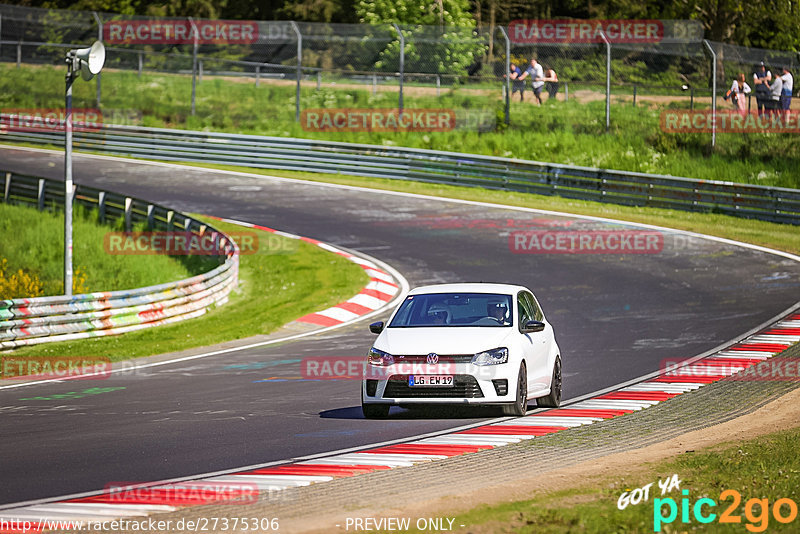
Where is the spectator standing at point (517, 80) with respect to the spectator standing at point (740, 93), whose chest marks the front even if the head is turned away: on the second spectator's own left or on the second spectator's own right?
on the second spectator's own right

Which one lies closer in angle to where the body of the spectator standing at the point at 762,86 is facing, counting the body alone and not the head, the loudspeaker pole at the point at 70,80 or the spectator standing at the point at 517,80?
the loudspeaker pole

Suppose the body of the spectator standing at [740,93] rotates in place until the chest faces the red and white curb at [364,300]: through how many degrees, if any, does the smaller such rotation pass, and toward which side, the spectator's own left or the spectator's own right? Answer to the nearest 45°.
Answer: approximately 45° to the spectator's own right

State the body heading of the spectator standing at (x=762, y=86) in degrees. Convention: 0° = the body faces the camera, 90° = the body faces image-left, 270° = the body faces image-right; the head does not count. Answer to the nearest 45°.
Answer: approximately 0°

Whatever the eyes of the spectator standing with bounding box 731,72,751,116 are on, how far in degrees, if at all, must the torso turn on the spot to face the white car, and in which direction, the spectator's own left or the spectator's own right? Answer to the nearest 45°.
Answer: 0° — they already face it

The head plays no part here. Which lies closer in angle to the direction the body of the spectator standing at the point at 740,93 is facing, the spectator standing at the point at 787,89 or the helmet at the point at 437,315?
the helmet

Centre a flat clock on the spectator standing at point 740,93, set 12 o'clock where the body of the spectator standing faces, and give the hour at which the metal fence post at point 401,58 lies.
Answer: The metal fence post is roughly at 3 o'clock from the spectator standing.

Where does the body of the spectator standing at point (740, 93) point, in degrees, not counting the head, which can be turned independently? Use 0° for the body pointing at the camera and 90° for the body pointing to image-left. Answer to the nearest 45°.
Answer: approximately 0°

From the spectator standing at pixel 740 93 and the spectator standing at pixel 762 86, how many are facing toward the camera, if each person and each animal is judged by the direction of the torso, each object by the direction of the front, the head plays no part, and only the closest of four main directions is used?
2

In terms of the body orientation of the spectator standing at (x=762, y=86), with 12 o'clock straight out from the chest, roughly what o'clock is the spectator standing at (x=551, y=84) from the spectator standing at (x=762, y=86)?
the spectator standing at (x=551, y=84) is roughly at 4 o'clock from the spectator standing at (x=762, y=86).
